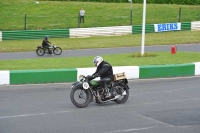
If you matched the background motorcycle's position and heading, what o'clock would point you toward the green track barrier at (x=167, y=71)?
The green track barrier is roughly at 2 o'clock from the background motorcycle.

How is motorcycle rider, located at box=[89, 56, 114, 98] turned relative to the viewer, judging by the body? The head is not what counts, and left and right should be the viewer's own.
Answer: facing to the left of the viewer

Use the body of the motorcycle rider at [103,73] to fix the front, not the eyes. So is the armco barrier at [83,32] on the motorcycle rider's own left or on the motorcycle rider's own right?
on the motorcycle rider's own right

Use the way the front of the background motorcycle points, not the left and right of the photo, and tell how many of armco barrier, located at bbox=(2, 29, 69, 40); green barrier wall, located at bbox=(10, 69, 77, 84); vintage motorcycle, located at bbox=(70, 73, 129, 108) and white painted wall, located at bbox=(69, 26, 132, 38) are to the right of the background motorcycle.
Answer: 2

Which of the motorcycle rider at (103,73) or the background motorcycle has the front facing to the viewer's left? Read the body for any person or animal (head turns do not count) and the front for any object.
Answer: the motorcycle rider

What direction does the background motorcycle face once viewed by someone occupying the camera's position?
facing to the right of the viewer
